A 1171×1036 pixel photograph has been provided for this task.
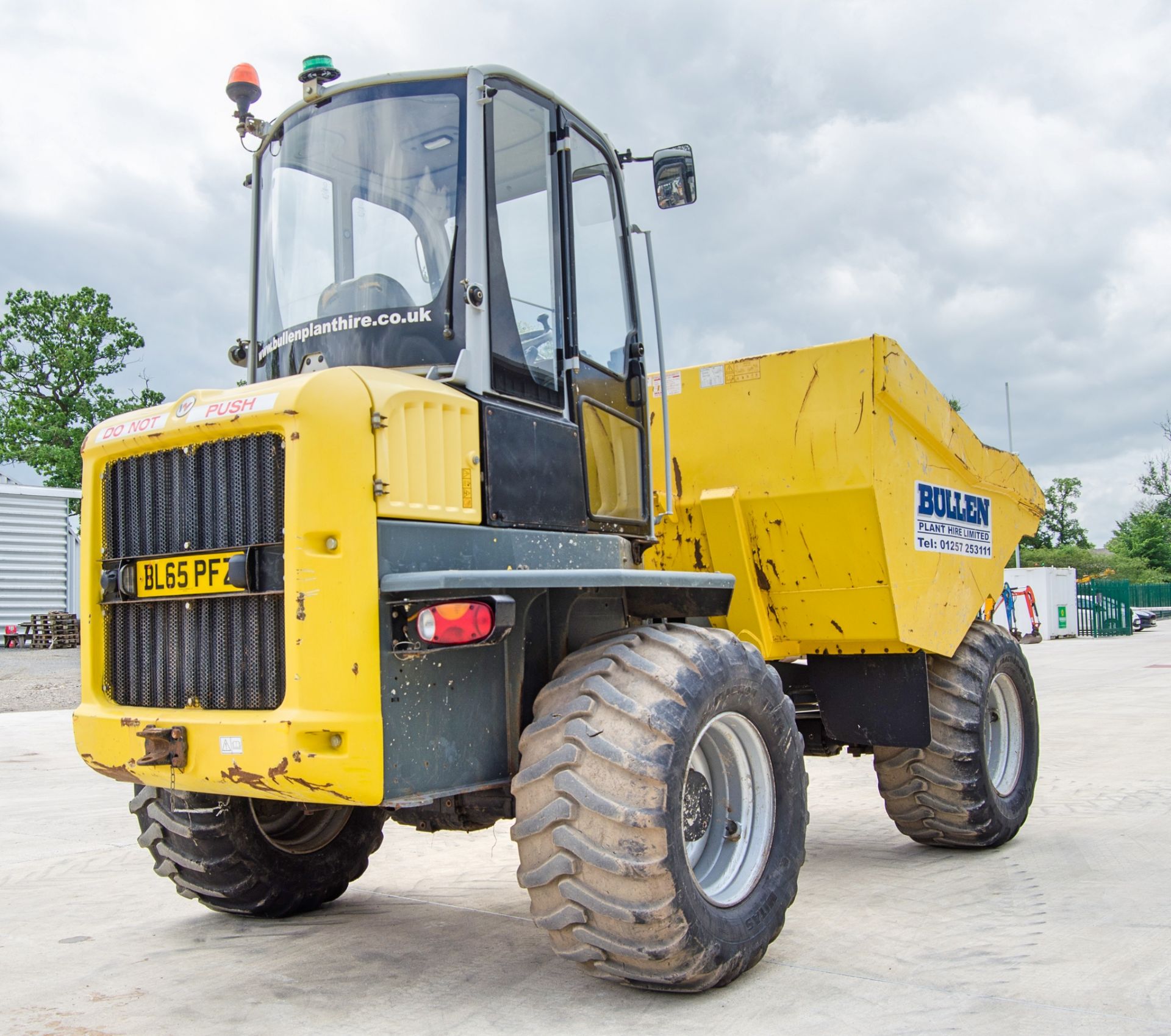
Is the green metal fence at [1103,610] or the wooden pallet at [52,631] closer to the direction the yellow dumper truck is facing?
the green metal fence

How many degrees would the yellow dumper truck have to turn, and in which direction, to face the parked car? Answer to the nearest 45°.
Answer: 0° — it already faces it

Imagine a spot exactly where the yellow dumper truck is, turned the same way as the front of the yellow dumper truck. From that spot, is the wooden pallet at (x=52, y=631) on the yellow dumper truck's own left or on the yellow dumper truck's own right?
on the yellow dumper truck's own left

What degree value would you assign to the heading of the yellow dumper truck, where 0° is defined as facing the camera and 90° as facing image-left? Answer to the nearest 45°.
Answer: approximately 225°

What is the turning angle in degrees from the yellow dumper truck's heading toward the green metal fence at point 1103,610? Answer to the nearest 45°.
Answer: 0° — it already faces it

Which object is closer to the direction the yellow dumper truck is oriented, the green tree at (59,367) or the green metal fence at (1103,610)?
the green metal fence

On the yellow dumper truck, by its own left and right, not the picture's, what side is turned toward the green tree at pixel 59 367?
left
